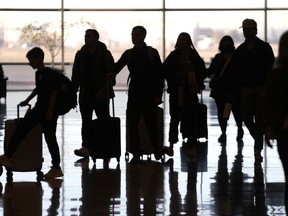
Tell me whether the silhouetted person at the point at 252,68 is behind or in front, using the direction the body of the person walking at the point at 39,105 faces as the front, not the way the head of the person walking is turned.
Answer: behind

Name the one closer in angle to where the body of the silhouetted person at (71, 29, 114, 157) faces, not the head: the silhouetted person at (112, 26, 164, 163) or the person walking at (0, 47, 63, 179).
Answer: the person walking

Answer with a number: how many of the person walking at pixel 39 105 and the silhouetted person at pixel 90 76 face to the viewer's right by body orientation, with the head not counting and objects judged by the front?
0

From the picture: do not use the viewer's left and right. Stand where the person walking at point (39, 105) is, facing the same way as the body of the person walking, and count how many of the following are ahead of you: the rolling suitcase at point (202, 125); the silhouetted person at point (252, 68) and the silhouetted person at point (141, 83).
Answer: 0

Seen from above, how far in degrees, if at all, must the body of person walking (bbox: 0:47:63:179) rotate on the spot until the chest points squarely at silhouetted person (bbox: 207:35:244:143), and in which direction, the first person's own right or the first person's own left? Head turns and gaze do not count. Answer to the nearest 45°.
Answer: approximately 135° to the first person's own right

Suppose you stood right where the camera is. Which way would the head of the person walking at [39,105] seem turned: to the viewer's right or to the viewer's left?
to the viewer's left

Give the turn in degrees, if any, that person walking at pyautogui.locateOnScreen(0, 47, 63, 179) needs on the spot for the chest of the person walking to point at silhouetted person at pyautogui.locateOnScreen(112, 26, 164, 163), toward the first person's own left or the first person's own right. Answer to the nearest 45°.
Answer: approximately 135° to the first person's own right

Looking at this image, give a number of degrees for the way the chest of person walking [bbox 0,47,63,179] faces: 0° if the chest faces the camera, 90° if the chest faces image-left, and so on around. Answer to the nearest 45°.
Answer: approximately 90°

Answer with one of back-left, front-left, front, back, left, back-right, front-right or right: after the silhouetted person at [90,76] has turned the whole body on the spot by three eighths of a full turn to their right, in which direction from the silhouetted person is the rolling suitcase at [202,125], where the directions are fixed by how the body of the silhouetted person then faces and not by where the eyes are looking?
front-right
